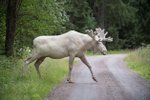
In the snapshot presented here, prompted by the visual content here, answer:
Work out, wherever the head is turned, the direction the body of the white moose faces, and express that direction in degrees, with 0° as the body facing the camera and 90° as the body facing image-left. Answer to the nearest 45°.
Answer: approximately 270°
